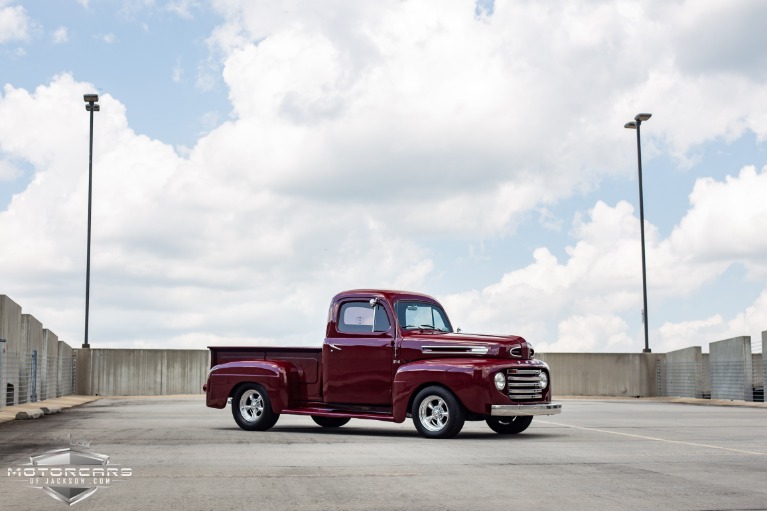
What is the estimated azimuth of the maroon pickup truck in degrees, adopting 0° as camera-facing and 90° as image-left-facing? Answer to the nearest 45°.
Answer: approximately 315°

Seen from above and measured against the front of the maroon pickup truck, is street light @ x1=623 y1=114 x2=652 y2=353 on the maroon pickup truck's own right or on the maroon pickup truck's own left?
on the maroon pickup truck's own left

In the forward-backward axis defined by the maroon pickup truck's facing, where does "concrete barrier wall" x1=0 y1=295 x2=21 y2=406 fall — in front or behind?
behind

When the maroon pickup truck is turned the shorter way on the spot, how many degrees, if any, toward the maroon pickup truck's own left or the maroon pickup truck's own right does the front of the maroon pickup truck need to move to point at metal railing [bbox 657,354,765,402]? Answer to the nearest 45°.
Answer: approximately 90° to the maroon pickup truck's own left

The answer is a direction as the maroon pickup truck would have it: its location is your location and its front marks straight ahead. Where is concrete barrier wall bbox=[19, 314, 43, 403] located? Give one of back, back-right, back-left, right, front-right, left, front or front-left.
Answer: back

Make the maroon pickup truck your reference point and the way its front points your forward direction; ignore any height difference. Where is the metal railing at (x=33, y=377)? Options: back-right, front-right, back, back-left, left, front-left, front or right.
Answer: back
